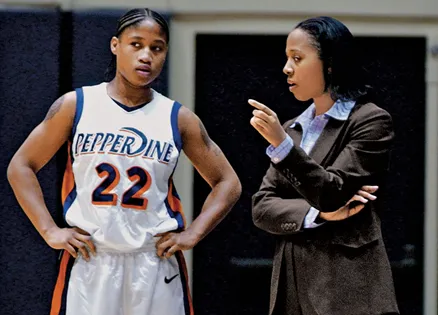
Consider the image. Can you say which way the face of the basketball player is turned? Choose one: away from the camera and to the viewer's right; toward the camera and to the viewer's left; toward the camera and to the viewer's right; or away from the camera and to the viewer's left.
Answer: toward the camera and to the viewer's right

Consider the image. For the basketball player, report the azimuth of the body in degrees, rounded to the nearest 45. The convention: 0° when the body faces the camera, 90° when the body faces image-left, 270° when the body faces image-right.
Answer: approximately 0°
